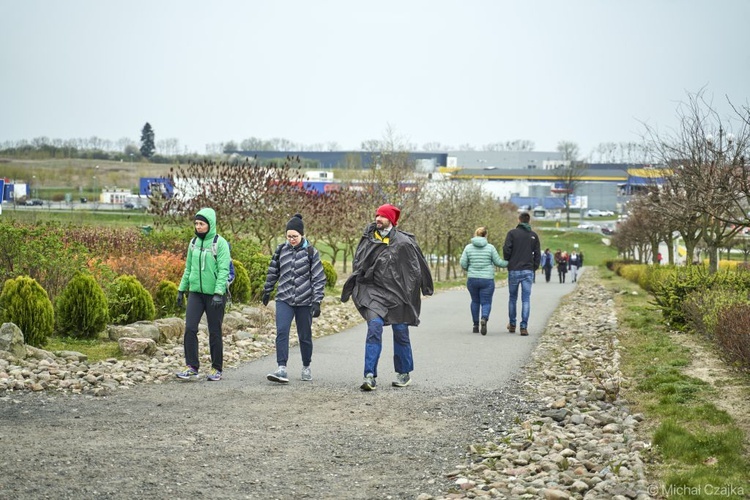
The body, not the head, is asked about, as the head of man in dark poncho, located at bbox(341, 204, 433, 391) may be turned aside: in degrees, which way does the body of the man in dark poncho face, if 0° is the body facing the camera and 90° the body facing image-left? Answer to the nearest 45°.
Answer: approximately 45°

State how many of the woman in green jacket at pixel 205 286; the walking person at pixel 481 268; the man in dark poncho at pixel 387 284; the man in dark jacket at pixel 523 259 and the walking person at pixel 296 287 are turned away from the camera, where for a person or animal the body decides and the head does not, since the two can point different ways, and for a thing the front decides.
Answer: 2

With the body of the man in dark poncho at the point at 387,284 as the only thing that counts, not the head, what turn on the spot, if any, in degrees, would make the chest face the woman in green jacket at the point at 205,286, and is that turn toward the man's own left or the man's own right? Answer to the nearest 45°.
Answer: approximately 45° to the man's own right

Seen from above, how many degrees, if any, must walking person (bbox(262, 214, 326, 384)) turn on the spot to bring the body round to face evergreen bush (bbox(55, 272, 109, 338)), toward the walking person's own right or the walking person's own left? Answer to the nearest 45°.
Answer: approximately 90° to the walking person's own right

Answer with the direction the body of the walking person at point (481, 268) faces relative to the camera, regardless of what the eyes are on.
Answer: away from the camera

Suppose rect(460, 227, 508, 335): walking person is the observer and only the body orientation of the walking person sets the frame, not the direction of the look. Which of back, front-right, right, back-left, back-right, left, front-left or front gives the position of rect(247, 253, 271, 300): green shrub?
front-left

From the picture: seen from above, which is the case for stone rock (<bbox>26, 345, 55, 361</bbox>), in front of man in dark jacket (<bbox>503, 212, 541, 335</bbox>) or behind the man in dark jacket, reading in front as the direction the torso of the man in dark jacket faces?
behind

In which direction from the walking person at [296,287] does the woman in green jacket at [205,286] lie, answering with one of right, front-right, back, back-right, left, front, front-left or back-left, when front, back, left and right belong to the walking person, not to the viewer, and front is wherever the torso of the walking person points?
front-right

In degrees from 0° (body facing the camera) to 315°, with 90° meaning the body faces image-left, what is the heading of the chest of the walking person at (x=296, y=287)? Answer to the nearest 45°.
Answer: approximately 45°

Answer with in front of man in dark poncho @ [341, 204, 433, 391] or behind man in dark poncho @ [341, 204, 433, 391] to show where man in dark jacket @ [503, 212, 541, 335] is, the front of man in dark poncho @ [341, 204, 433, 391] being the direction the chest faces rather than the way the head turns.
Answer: behind

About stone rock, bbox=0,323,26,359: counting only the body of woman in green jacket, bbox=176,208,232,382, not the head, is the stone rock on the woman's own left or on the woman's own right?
on the woman's own right

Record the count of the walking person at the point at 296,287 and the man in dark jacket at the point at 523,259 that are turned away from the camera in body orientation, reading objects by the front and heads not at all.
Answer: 1

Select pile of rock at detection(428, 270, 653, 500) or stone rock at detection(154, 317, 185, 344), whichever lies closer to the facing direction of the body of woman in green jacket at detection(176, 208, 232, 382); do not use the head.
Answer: the pile of rock

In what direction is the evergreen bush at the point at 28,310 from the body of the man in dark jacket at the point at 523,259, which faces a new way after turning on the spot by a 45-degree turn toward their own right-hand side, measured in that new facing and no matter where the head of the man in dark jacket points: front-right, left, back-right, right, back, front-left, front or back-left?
back

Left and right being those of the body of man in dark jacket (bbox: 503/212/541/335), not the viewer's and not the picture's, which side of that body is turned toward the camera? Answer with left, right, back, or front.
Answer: back
